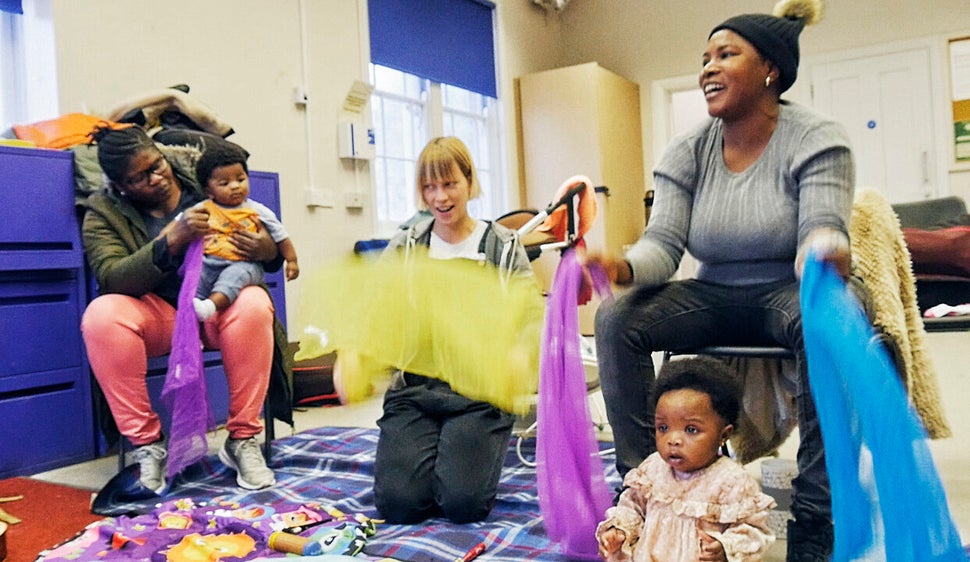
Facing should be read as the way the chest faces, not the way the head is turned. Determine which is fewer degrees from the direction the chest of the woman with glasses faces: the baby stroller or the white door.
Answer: the baby stroller

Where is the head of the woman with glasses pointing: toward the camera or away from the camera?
toward the camera

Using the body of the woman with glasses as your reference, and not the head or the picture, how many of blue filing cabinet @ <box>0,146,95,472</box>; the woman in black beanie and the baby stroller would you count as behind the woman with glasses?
1

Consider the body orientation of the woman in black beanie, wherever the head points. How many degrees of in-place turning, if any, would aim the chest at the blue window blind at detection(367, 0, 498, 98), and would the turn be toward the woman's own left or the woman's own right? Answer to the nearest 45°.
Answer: approximately 90° to the woman's own right

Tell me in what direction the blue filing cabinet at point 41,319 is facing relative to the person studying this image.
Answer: facing the viewer and to the right of the viewer

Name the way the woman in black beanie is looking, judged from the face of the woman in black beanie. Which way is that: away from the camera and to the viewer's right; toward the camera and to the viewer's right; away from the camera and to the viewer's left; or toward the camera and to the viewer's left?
toward the camera and to the viewer's left

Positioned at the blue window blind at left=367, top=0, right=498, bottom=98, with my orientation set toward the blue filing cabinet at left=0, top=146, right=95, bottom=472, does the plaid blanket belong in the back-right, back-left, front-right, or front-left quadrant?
front-left

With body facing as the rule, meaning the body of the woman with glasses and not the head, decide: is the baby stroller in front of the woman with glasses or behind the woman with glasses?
in front
